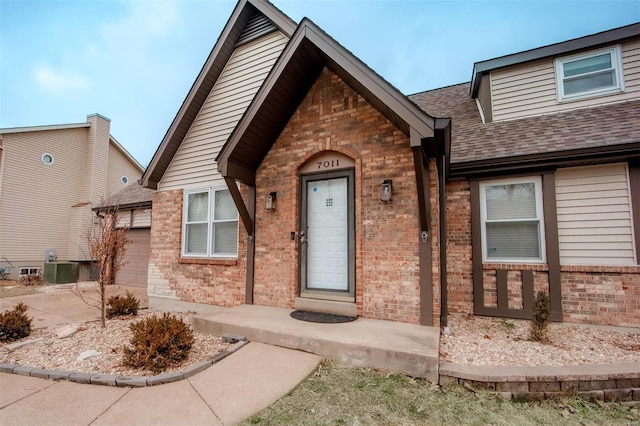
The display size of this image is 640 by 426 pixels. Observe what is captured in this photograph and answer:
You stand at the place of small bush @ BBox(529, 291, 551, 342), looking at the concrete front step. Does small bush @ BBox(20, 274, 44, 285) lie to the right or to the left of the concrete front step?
right

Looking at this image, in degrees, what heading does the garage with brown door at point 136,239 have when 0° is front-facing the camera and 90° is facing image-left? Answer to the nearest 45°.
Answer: approximately 0°

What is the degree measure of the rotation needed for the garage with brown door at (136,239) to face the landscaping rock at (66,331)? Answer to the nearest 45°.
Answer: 0° — it already faces it

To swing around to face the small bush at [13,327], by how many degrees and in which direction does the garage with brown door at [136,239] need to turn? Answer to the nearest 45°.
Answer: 0° — it already faces it

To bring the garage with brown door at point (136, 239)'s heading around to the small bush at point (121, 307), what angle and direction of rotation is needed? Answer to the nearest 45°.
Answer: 0° — it already faces it

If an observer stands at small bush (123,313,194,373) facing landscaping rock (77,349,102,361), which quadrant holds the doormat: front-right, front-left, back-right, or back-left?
back-right

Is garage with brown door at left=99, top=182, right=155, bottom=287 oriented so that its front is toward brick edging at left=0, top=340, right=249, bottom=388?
yes

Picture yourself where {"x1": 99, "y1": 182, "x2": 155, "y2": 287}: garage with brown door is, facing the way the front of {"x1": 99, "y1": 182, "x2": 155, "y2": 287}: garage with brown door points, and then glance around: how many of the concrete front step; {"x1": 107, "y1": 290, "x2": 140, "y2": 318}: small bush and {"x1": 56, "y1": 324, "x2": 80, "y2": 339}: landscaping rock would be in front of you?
3

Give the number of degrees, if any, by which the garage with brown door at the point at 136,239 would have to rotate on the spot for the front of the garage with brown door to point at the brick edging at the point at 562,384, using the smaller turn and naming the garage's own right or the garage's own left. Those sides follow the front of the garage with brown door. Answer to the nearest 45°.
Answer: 0° — it already faces it

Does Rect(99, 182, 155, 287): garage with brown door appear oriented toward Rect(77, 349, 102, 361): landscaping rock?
yes
